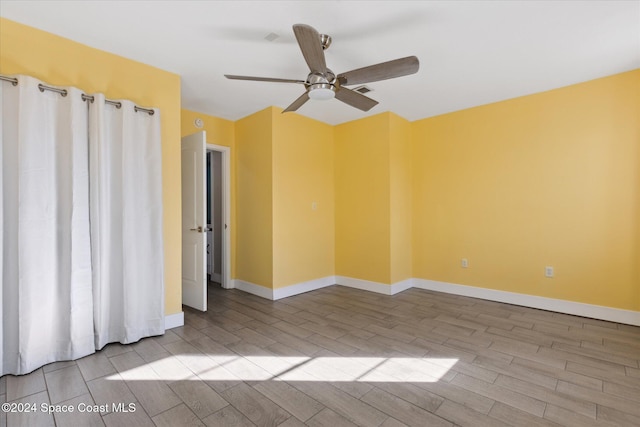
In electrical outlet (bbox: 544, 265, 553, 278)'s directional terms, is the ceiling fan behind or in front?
in front

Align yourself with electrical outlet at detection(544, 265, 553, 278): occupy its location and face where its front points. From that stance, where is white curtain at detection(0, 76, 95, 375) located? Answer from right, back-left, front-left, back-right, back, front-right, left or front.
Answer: front-right

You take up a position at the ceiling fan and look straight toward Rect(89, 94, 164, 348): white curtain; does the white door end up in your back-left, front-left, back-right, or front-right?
front-right

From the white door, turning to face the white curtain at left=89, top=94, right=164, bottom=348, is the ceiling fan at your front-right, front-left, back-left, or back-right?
front-left

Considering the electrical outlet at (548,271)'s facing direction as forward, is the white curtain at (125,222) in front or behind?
in front

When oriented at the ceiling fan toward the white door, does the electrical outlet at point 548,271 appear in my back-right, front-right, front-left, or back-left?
back-right

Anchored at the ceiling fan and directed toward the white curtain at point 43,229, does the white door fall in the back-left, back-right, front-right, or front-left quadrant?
front-right
